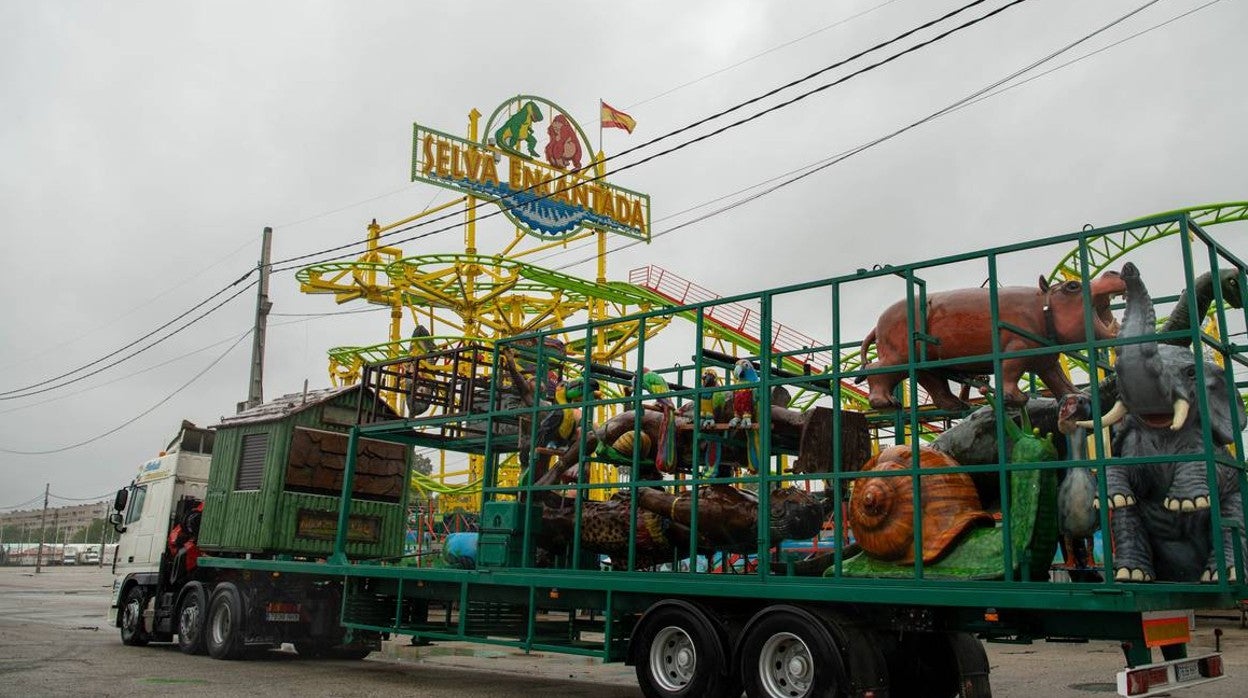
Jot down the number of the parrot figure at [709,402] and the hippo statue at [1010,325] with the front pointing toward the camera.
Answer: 1

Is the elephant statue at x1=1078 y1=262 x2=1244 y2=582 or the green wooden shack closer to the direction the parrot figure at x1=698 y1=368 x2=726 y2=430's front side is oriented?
the elephant statue

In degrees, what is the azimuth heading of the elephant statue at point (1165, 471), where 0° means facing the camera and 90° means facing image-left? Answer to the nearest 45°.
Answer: approximately 45°

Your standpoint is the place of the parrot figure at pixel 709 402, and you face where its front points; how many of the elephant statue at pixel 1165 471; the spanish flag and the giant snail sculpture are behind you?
1

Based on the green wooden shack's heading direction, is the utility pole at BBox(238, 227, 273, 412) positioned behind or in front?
behind

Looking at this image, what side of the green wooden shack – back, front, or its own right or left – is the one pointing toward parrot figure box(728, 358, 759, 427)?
front

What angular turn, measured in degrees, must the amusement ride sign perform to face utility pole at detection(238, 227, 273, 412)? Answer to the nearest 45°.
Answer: approximately 90° to its right

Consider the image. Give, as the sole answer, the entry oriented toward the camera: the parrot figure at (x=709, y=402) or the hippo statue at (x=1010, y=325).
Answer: the parrot figure

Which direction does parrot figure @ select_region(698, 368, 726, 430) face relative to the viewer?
toward the camera

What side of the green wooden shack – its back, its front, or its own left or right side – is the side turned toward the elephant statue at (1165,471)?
front

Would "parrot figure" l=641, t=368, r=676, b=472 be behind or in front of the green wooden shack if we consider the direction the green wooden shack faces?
in front

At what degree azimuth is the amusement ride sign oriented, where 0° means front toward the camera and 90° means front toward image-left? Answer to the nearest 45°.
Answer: approximately 315°

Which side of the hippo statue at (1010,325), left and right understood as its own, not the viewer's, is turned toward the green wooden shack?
back

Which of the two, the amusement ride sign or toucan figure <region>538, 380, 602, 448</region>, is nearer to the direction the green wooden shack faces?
the toucan figure
